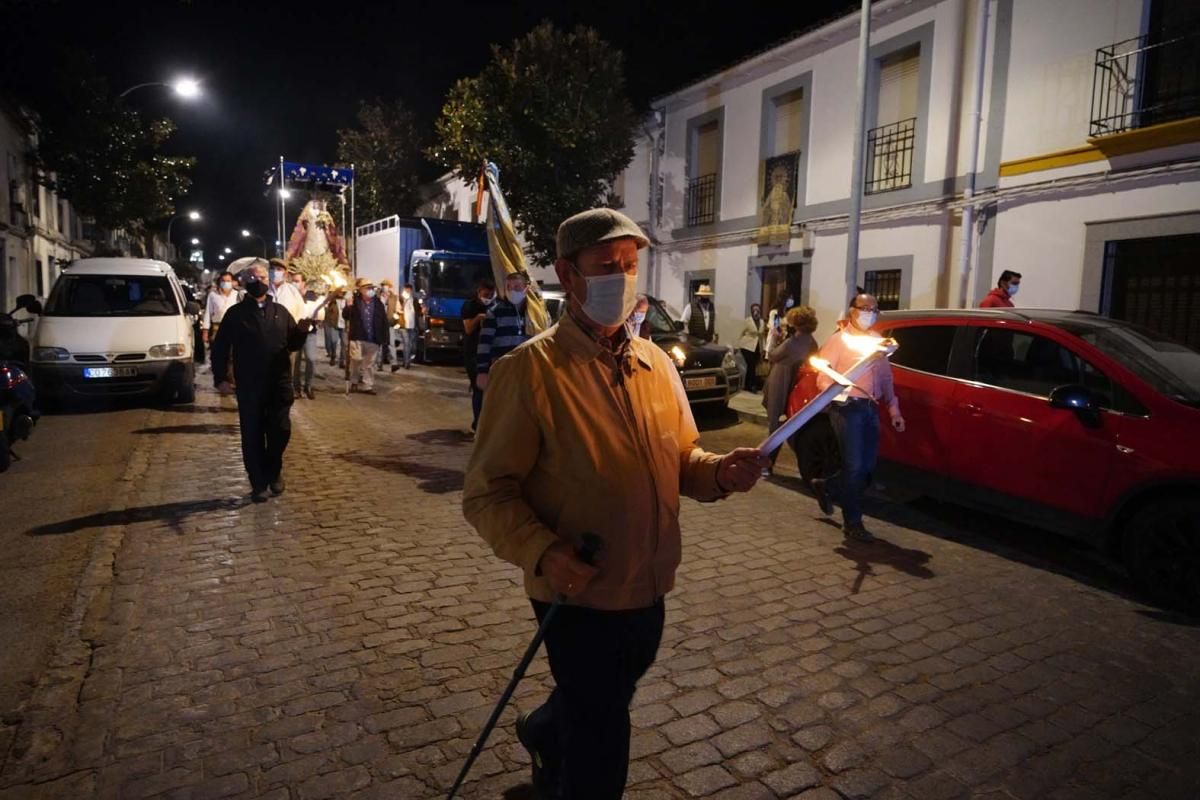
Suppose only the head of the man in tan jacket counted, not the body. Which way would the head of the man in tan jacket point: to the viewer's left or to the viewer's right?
to the viewer's right

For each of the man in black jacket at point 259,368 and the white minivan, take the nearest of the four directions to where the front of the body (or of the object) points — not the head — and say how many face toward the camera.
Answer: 2

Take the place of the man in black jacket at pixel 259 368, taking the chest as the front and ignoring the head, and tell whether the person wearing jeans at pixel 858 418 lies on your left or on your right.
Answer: on your left

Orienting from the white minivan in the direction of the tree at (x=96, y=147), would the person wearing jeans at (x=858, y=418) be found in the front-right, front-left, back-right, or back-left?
back-right

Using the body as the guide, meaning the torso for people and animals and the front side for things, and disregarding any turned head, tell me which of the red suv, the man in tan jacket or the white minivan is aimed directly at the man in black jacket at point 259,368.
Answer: the white minivan

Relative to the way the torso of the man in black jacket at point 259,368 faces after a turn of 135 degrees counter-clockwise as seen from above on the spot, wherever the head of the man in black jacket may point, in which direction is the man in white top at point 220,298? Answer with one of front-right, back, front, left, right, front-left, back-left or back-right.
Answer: front-left

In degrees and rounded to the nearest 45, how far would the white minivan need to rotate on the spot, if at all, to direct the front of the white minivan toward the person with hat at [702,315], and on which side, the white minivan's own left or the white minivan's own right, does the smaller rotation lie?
approximately 90° to the white minivan's own left

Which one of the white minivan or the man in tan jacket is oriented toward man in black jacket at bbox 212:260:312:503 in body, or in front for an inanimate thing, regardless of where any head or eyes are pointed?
the white minivan

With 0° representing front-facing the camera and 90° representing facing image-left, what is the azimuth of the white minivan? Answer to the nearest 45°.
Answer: approximately 0°

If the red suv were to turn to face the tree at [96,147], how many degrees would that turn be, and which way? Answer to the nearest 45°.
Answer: approximately 135° to its right

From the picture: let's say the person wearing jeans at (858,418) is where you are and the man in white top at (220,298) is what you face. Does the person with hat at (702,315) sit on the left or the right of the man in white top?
right

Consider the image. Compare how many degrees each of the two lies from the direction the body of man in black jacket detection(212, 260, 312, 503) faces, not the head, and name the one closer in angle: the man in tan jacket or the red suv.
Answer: the man in tan jacket
